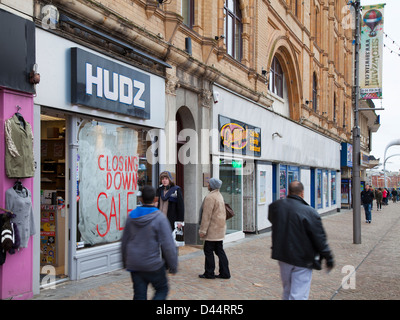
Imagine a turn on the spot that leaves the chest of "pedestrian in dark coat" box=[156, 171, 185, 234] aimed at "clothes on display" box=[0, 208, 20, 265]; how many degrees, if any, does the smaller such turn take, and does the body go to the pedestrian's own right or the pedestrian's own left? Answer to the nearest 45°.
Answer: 0° — they already face it

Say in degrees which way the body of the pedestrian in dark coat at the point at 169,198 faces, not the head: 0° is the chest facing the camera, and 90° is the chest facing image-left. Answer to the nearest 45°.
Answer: approximately 45°

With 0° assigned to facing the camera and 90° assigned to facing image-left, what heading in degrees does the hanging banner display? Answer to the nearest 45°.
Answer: approximately 0°

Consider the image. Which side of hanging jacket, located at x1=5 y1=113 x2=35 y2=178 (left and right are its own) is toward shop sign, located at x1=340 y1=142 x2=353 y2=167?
left
